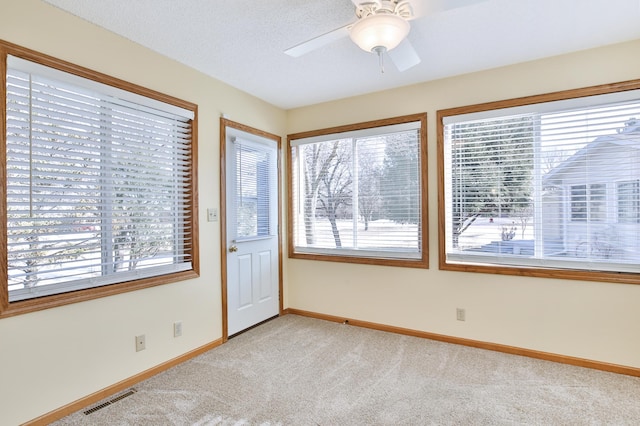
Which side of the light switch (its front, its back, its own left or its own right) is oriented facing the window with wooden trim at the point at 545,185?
front

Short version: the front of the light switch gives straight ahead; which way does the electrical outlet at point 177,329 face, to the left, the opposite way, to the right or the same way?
the same way

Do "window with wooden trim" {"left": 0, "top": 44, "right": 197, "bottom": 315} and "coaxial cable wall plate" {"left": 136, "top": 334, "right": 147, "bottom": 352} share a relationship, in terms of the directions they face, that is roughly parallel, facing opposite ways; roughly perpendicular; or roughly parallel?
roughly parallel

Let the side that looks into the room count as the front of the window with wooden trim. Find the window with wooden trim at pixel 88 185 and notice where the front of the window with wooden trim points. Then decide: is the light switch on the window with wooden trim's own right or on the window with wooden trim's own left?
on the window with wooden trim's own left

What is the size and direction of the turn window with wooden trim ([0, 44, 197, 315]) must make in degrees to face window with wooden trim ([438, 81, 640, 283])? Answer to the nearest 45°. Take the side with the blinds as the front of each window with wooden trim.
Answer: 0° — it already faces it

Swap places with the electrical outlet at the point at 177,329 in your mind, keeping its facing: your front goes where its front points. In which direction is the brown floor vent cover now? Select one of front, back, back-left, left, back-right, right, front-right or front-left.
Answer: right

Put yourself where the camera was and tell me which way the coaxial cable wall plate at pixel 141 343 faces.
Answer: facing the viewer and to the right of the viewer

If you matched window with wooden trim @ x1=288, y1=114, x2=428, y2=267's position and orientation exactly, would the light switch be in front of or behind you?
in front

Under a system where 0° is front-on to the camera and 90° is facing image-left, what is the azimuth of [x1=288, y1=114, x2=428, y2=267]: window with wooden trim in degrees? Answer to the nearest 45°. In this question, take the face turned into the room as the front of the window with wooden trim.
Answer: approximately 45°

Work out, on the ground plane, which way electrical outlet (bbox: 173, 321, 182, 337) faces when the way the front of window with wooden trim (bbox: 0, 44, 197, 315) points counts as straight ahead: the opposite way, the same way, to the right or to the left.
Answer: the same way

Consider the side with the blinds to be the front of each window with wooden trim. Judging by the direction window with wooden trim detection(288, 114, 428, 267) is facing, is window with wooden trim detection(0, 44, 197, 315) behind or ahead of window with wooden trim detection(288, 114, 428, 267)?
ahead

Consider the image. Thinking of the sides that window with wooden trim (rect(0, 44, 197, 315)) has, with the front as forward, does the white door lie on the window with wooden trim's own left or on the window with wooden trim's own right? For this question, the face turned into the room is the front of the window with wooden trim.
on the window with wooden trim's own left

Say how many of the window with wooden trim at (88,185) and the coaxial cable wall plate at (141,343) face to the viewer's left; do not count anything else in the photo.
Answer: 0

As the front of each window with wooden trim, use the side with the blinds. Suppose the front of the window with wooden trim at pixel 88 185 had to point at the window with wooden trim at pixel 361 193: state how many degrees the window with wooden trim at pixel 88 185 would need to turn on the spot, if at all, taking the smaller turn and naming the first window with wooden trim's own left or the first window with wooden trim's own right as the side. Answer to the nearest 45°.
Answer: approximately 45° to the first window with wooden trim's own left

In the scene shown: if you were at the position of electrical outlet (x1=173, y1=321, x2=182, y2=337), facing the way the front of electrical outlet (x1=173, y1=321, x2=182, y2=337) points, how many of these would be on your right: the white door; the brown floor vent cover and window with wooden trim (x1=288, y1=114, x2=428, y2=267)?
1

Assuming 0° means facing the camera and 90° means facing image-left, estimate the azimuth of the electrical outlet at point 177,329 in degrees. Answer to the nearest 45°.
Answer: approximately 315°

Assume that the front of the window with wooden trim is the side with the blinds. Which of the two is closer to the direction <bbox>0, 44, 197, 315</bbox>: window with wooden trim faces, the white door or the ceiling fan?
the ceiling fan

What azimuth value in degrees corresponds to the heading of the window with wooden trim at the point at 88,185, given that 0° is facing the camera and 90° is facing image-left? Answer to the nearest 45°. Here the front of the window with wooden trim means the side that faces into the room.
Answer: approximately 315°

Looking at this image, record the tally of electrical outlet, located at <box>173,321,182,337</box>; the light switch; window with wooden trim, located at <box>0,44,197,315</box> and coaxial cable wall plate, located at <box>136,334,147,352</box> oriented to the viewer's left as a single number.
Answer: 0
